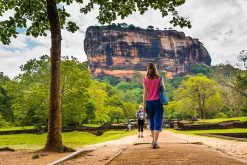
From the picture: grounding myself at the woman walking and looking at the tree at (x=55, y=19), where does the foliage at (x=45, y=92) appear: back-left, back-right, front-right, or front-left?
front-right

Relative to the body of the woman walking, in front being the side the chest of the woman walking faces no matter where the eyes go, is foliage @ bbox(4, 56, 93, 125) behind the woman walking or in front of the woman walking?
in front

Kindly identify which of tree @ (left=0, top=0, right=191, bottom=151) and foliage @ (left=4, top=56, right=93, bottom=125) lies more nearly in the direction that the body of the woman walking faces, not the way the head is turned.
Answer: the foliage

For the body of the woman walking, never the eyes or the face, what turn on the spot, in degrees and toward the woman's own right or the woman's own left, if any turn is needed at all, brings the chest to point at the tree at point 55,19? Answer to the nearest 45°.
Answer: approximately 45° to the woman's own left

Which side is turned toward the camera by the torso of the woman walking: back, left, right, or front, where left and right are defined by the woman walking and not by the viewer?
back

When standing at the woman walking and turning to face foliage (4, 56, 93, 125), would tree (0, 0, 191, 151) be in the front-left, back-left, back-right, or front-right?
front-left
